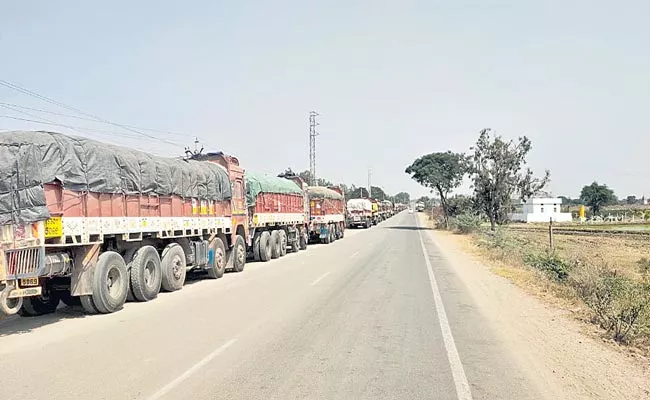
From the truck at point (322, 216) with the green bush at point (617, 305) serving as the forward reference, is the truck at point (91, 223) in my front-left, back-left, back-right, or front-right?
front-right

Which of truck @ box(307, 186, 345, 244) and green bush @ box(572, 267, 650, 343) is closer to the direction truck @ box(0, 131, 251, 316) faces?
the truck

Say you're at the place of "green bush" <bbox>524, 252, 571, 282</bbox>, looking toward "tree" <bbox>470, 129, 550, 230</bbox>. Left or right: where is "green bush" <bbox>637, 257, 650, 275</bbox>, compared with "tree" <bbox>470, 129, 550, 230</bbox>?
right

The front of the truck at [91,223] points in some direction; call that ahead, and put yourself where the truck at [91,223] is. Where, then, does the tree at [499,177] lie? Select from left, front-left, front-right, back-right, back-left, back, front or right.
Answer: front

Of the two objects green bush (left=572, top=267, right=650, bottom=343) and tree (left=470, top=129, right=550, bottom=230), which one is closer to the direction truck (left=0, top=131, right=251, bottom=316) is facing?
the tree

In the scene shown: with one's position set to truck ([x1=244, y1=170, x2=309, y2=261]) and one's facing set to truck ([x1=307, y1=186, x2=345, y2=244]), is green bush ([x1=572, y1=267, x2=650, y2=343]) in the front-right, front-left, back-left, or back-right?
back-right

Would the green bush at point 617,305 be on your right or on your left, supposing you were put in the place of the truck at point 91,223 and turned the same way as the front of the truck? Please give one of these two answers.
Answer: on your right

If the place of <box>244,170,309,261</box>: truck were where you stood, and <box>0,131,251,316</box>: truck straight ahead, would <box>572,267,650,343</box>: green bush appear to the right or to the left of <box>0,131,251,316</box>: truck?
left

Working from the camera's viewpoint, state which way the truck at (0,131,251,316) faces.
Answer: facing away from the viewer and to the right of the viewer
